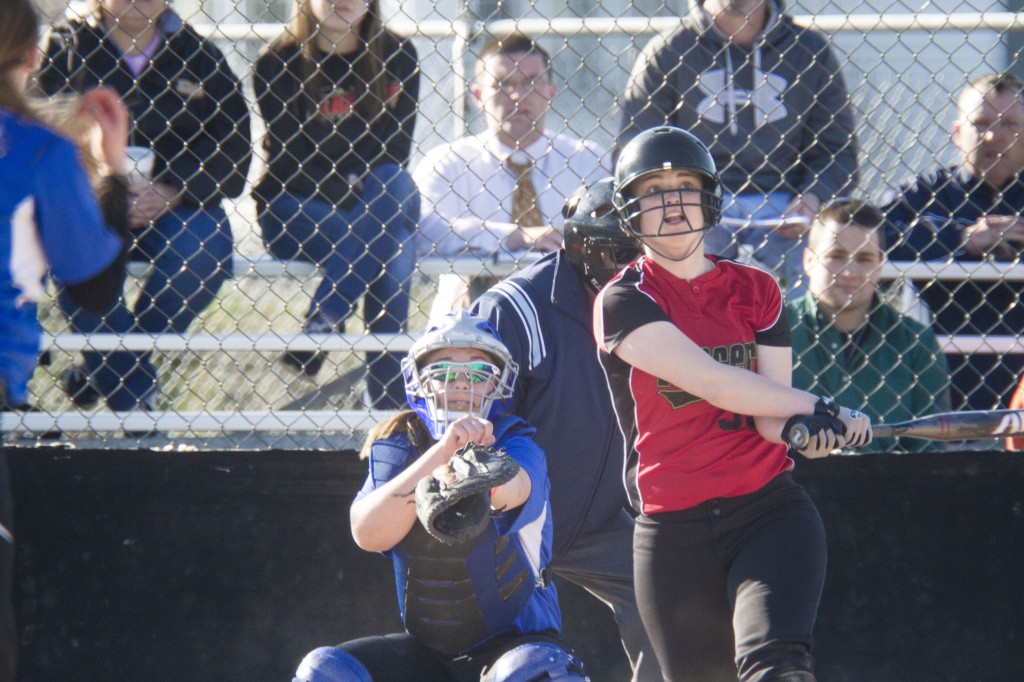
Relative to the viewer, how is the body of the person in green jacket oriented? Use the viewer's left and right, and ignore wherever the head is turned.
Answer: facing the viewer

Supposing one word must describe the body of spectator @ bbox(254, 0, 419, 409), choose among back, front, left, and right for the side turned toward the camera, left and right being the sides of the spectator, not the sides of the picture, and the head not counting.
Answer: front

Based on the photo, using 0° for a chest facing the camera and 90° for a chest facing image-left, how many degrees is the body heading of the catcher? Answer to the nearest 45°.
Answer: approximately 0°

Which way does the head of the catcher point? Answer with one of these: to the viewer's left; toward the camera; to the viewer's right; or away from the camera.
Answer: toward the camera

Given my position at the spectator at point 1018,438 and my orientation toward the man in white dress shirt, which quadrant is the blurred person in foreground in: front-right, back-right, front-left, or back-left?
front-left

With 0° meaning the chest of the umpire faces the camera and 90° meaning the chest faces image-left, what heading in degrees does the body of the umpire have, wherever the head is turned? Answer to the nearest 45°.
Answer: approximately 315°

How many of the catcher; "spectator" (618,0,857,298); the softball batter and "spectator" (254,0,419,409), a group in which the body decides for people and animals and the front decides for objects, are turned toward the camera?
4

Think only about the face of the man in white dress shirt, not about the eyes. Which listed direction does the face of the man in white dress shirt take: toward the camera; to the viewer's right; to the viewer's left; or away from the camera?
toward the camera

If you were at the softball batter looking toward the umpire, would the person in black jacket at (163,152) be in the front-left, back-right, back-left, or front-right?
front-left
